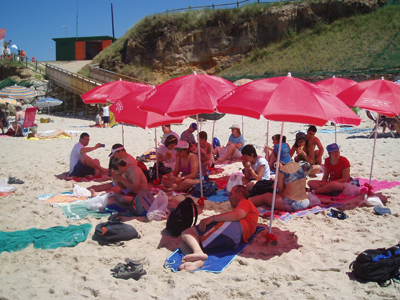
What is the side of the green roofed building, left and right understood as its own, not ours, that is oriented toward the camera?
front

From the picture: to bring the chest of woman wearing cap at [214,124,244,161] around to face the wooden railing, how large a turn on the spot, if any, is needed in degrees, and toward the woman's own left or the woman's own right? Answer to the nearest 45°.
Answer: approximately 90° to the woman's own right

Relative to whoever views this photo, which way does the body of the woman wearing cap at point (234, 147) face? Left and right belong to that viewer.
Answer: facing the viewer and to the left of the viewer

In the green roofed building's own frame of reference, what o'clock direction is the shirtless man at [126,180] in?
The shirtless man is roughly at 12 o'clock from the green roofed building.

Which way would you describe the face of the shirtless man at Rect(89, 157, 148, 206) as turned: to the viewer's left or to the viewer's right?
to the viewer's left

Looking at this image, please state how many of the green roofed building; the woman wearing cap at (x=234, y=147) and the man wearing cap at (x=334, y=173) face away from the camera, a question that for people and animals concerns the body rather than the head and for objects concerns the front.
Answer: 0

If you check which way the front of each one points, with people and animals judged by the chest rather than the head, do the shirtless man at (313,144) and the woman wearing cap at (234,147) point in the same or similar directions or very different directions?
same or similar directions

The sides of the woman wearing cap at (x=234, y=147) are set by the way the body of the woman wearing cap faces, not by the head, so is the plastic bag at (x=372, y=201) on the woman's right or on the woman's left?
on the woman's left

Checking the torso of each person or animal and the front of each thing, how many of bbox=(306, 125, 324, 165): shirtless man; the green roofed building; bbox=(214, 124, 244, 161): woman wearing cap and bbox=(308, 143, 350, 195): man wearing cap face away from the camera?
0

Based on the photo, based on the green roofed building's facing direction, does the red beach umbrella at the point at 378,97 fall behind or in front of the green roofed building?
in front

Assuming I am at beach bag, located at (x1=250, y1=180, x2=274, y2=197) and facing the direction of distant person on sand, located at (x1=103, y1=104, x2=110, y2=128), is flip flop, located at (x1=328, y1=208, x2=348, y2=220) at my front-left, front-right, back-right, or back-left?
back-right

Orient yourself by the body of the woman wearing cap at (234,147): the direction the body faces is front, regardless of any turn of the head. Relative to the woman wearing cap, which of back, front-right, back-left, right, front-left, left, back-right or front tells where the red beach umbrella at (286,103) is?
front-left
